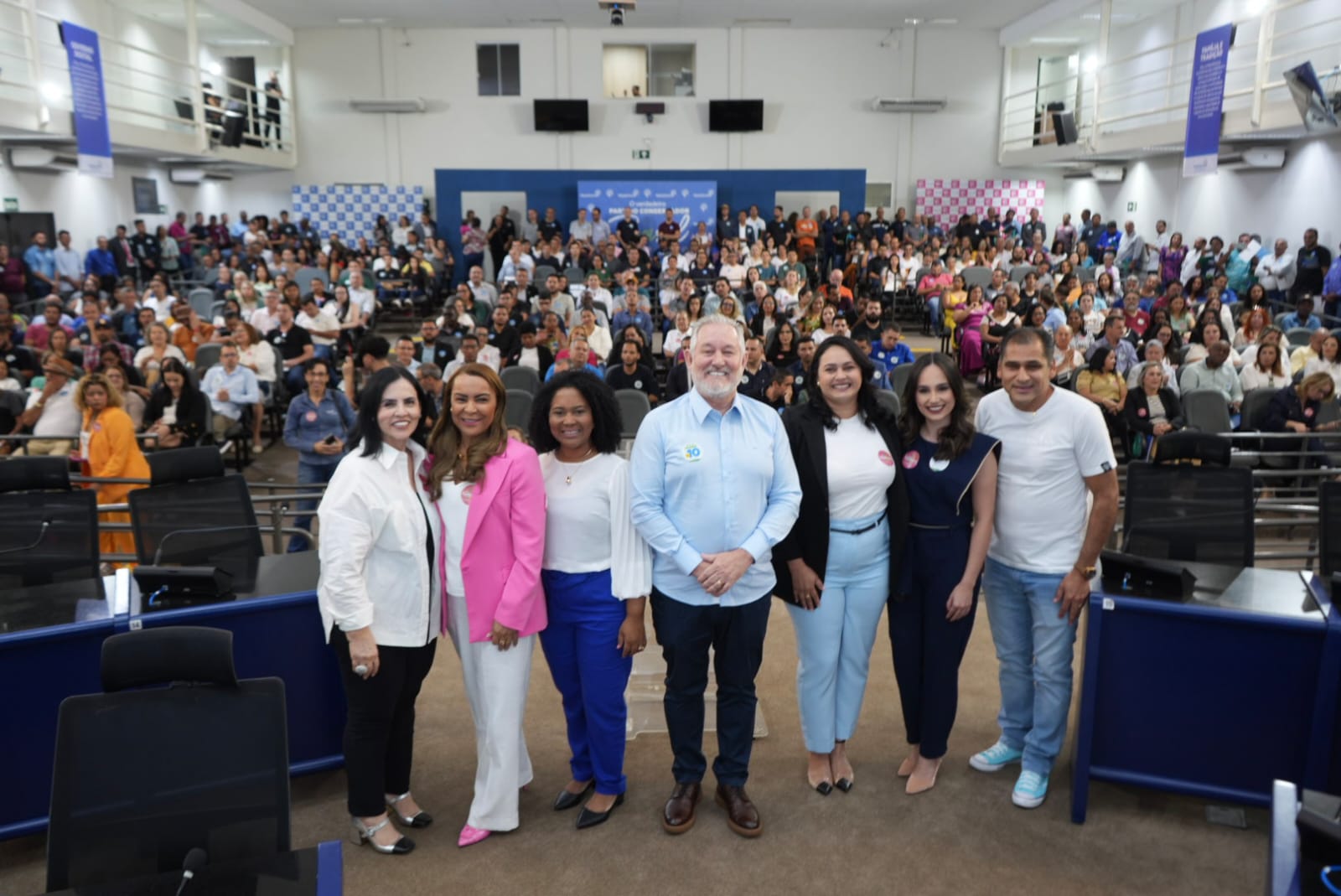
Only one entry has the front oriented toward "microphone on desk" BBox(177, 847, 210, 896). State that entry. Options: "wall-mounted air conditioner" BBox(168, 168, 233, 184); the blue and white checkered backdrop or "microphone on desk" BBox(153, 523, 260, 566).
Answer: the blue and white checkered backdrop

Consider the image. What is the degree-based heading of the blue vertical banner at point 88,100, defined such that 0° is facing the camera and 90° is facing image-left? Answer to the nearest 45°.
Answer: approximately 315°

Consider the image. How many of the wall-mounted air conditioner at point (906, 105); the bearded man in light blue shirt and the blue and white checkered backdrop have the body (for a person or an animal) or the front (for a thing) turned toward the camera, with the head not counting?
3

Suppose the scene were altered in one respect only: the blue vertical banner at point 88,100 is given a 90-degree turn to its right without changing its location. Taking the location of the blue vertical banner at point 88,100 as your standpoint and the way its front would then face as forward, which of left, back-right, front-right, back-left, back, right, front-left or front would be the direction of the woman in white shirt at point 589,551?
front-left

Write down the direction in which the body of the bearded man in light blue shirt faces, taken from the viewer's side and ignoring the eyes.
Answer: toward the camera

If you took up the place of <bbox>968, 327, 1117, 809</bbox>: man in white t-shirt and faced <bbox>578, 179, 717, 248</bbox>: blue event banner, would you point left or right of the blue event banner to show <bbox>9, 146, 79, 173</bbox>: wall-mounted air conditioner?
left

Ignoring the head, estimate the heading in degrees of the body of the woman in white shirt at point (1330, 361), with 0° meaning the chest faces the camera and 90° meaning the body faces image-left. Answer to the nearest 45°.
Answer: approximately 45°

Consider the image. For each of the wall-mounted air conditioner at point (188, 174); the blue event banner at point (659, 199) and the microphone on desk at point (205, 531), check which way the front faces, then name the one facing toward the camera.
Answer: the blue event banner

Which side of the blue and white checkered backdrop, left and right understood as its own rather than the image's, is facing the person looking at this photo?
front

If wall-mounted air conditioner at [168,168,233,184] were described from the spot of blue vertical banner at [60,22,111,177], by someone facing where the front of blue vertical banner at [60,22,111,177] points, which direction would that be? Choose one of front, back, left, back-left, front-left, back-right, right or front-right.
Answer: back-left

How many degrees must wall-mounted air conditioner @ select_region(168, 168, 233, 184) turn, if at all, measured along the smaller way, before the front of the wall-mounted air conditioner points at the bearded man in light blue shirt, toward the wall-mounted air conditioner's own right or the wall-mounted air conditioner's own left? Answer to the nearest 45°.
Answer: approximately 90° to the wall-mounted air conditioner's own right

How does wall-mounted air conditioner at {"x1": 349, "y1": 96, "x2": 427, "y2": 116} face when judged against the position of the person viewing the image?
facing the viewer

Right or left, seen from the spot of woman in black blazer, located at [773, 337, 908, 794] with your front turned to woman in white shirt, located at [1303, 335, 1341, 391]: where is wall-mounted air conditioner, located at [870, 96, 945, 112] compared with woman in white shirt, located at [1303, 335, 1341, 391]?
left

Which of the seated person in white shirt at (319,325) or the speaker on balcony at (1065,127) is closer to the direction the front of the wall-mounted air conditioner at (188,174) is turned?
the speaker on balcony
